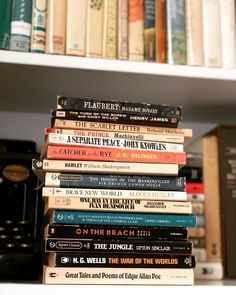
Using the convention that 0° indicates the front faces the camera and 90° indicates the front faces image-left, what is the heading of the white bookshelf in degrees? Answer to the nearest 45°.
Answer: approximately 0°

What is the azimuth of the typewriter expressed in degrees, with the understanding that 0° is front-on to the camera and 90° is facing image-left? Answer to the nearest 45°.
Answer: approximately 0°
